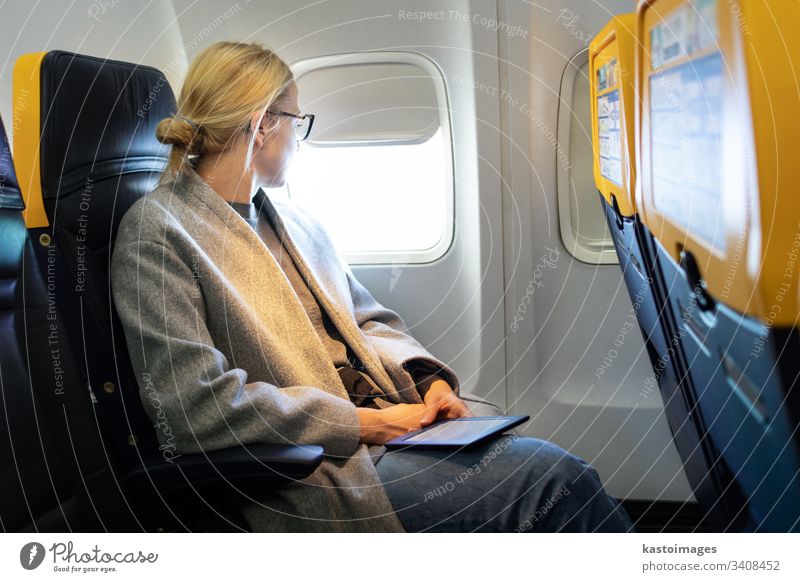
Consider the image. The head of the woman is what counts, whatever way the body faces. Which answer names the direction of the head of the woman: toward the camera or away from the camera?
away from the camera

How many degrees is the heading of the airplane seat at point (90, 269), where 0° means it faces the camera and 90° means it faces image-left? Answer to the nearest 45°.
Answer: approximately 270°

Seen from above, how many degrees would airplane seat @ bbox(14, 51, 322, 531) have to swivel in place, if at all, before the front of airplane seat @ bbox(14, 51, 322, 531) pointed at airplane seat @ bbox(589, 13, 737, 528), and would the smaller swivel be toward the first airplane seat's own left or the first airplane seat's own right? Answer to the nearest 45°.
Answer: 0° — it already faces it
